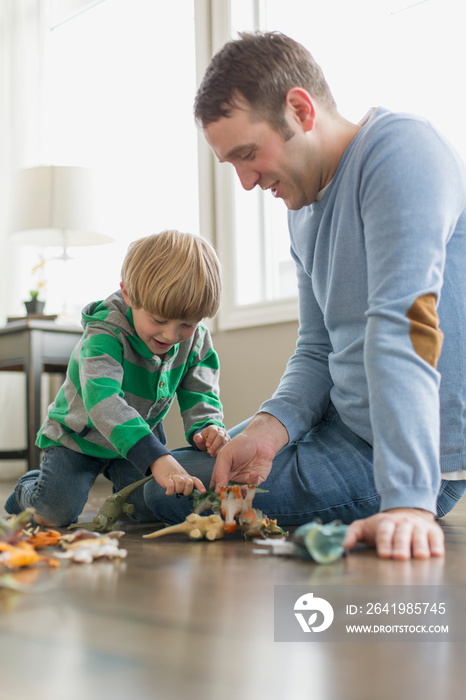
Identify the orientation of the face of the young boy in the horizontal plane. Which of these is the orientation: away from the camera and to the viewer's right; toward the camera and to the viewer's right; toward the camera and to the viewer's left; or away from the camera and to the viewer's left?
toward the camera and to the viewer's right

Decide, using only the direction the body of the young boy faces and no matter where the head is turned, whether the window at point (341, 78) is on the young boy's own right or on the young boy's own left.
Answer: on the young boy's own left

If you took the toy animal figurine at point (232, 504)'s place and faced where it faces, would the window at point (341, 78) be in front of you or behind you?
behind

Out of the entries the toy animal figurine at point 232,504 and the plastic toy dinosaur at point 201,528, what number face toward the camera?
1

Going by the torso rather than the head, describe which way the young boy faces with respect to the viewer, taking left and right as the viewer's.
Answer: facing the viewer and to the right of the viewer

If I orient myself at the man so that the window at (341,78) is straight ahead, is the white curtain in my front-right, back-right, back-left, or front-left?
front-left

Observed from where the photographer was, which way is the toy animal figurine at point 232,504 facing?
facing the viewer
